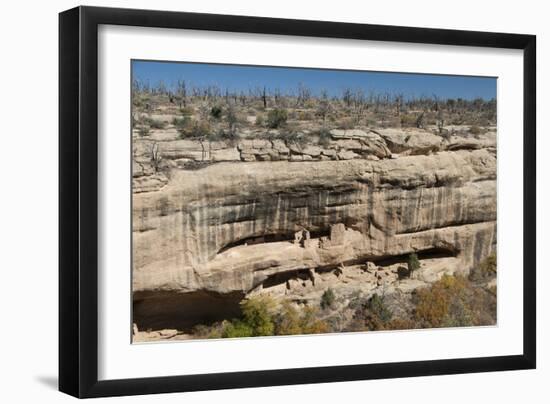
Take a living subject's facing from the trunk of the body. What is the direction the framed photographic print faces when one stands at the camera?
facing the viewer and to the right of the viewer
